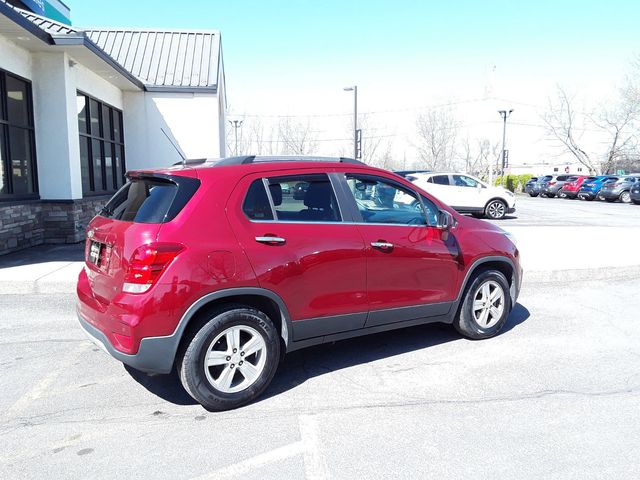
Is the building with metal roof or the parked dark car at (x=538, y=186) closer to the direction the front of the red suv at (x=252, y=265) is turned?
the parked dark car

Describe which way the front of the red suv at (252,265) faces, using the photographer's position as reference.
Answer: facing away from the viewer and to the right of the viewer

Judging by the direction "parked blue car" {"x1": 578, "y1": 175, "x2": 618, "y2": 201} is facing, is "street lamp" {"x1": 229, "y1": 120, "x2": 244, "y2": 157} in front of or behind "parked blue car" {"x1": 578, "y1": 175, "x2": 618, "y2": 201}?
in front

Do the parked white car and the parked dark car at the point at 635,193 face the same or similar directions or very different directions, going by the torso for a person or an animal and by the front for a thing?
very different directions

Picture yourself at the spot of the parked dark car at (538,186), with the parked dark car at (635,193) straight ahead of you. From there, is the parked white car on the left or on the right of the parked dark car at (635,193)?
right

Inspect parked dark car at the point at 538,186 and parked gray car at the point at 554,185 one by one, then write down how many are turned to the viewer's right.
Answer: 0

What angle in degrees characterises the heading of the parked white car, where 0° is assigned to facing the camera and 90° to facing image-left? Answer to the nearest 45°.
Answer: approximately 270°

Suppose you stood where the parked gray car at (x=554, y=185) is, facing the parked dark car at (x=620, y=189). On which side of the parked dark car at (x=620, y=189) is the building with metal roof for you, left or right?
right
